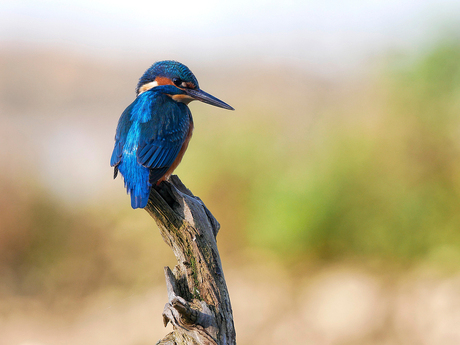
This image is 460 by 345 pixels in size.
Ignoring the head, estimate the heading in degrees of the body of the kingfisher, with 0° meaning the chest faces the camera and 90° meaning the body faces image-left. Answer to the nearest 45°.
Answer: approximately 225°
